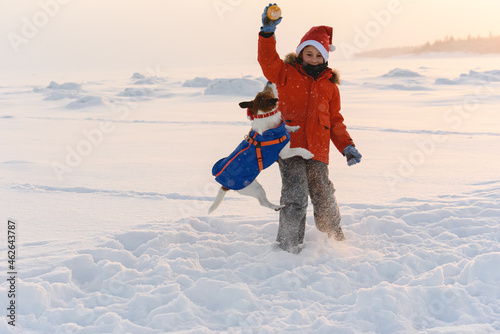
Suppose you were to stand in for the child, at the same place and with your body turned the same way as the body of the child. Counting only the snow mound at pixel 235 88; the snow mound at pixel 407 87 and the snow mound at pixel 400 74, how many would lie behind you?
3

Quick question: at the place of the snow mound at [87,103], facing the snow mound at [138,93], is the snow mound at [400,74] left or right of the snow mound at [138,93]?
right

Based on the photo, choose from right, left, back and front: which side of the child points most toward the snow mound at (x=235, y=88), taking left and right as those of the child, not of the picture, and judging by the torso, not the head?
back

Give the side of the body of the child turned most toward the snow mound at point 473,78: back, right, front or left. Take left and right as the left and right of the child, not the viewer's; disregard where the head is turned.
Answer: back

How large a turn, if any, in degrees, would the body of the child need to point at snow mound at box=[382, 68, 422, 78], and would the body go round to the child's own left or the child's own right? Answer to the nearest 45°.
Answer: approximately 180°

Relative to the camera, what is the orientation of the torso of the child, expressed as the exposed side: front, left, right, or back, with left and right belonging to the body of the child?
front

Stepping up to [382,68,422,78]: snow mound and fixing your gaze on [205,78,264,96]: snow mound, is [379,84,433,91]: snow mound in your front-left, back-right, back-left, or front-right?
front-left

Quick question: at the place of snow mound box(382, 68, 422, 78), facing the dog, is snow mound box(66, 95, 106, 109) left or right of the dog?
right

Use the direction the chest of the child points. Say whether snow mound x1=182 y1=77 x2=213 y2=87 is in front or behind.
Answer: behind

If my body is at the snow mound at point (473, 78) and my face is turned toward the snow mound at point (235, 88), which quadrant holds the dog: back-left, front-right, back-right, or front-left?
front-left

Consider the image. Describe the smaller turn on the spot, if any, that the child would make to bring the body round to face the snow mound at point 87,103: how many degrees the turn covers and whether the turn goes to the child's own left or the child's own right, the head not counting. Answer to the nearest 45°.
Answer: approximately 135° to the child's own right

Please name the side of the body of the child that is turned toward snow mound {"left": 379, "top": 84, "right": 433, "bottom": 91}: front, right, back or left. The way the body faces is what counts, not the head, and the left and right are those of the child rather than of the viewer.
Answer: back

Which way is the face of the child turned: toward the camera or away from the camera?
toward the camera
